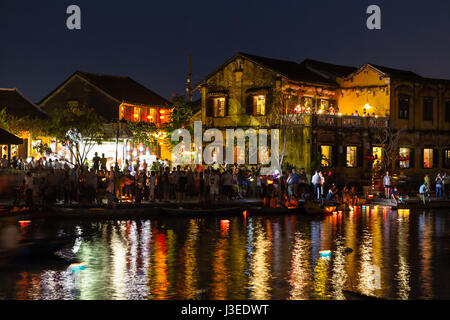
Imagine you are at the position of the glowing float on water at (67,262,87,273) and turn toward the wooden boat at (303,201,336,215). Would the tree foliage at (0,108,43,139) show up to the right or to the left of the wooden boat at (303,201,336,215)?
left

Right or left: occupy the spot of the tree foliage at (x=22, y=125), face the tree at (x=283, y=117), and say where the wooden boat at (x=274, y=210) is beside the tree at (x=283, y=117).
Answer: right

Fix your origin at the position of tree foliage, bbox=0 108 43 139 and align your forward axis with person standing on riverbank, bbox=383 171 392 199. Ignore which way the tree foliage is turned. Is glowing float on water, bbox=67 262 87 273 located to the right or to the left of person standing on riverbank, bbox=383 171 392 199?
right
